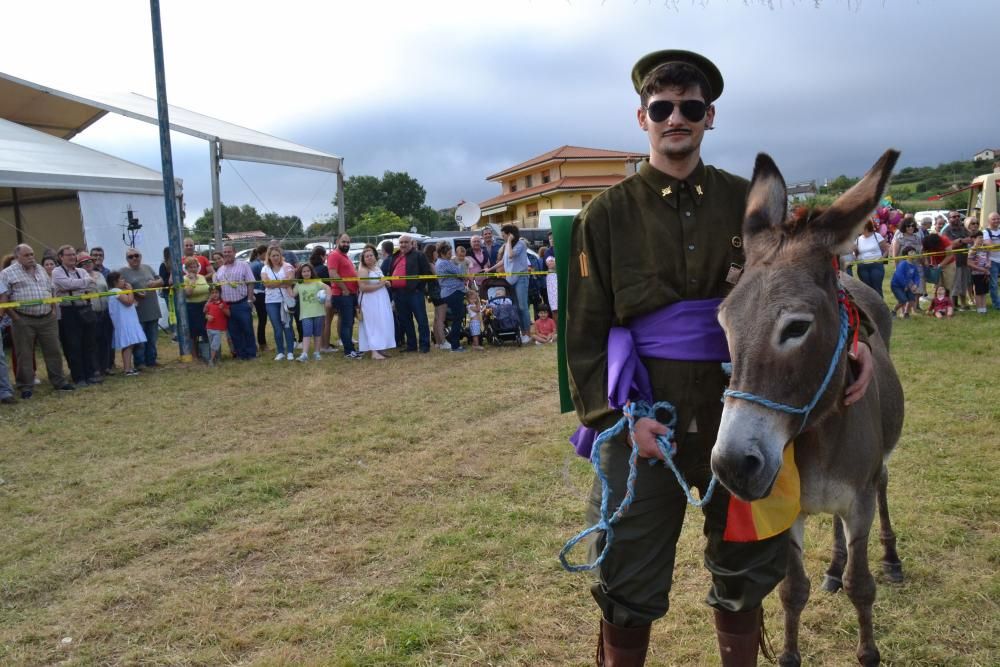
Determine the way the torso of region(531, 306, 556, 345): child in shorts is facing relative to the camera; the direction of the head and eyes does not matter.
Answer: toward the camera

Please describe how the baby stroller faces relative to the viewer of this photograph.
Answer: facing the viewer

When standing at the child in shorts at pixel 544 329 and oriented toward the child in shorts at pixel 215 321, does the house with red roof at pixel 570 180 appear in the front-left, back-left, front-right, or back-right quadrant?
back-right

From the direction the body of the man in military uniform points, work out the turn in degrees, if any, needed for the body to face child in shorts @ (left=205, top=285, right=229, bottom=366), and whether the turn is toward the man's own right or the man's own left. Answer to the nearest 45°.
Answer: approximately 135° to the man's own right

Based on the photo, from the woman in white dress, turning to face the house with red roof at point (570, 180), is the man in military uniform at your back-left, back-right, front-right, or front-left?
back-right

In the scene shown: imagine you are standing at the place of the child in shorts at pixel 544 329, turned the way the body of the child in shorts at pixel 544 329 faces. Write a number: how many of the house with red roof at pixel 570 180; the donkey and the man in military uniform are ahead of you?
2

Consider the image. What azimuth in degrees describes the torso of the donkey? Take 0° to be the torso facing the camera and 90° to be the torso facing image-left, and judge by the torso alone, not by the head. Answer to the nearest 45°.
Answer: approximately 45°

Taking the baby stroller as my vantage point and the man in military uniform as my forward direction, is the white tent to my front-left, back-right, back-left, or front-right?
back-right

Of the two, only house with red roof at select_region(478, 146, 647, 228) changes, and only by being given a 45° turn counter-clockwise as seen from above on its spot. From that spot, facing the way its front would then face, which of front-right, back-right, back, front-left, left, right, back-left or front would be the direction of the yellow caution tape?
front

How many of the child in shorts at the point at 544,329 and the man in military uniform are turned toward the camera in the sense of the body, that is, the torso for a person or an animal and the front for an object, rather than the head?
2

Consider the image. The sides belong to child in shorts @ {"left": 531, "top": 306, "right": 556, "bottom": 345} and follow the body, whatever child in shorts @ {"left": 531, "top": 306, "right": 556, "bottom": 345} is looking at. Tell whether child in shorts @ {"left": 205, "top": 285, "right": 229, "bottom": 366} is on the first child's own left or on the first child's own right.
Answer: on the first child's own right
